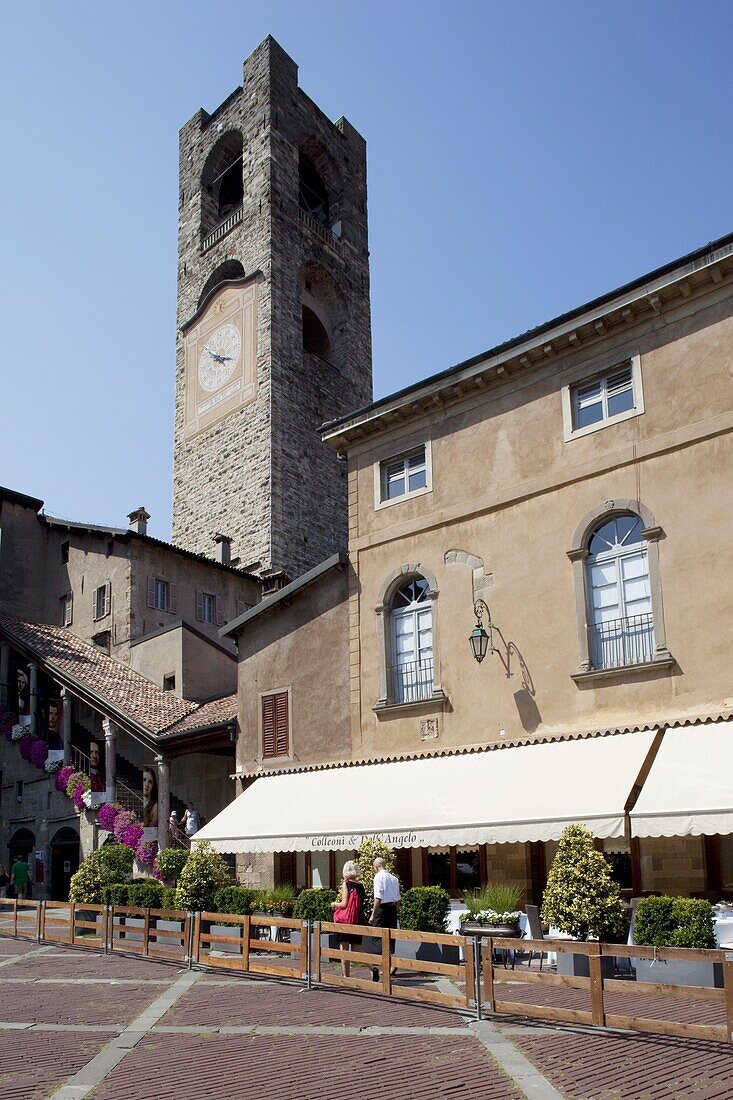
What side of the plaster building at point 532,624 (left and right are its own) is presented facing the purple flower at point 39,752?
right

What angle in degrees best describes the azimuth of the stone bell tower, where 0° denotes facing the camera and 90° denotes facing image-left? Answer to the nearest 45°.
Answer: approximately 45°

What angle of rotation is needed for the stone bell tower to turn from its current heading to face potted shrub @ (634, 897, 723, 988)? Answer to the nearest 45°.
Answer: approximately 45° to its left

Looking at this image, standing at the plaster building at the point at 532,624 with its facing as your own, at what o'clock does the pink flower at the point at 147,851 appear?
The pink flower is roughly at 3 o'clock from the plaster building.

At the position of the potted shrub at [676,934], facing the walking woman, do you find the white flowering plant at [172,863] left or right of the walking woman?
right

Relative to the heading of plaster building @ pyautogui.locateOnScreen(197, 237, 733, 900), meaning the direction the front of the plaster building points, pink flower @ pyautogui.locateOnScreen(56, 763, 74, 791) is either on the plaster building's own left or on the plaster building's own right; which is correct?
on the plaster building's own right

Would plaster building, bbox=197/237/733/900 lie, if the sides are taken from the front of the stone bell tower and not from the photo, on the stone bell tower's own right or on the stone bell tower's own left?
on the stone bell tower's own left
